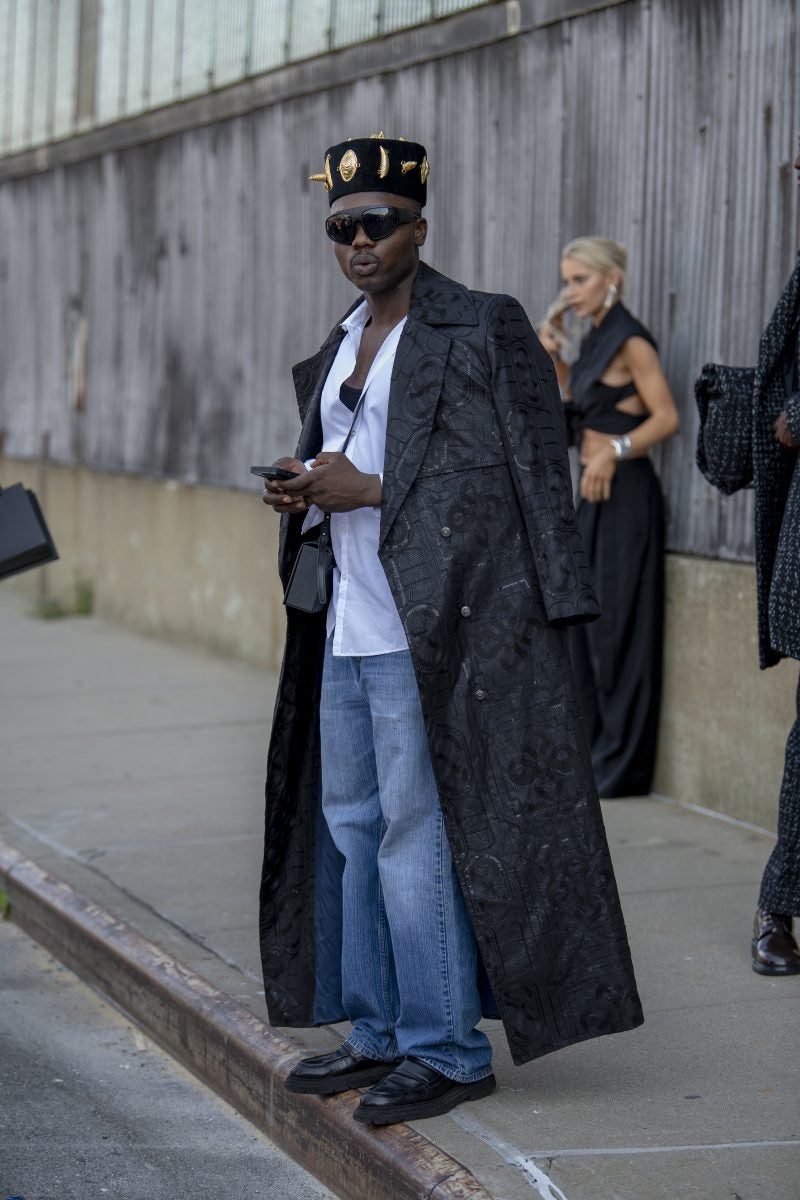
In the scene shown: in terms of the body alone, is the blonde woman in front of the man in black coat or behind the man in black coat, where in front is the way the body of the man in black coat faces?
behind

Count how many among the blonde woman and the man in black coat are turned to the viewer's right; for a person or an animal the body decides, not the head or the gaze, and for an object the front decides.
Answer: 0

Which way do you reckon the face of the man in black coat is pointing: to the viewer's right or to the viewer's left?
to the viewer's left

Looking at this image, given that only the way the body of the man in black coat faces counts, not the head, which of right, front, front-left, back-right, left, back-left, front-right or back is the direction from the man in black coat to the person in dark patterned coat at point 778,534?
back

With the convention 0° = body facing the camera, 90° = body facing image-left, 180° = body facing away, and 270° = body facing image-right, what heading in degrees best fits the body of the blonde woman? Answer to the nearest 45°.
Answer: approximately 45°

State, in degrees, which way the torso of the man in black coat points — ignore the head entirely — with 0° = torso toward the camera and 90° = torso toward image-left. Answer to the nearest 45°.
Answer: approximately 45°

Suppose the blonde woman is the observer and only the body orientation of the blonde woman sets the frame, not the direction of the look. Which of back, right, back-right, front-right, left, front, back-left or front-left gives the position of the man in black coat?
front-left
